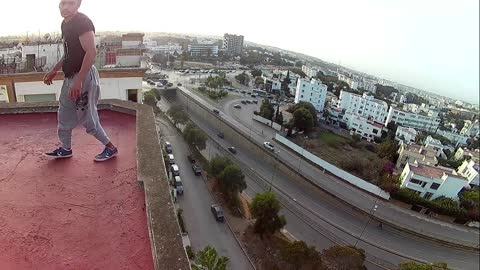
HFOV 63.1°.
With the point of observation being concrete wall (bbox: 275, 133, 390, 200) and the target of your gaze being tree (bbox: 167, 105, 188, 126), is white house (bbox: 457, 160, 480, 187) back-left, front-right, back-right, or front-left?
back-right

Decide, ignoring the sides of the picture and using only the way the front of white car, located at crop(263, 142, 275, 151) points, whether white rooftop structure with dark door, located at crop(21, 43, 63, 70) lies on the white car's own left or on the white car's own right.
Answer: on the white car's own left

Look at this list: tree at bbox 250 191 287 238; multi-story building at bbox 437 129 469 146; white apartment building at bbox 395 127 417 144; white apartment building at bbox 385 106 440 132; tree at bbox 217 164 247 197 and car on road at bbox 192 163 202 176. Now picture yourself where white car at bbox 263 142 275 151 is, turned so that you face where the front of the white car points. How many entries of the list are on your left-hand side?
3

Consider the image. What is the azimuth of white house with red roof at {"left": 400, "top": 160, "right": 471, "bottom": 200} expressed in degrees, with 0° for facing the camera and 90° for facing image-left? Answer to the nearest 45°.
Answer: approximately 45°

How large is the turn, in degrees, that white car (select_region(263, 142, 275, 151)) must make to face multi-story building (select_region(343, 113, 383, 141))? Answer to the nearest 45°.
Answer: approximately 90° to its right
